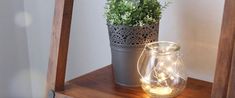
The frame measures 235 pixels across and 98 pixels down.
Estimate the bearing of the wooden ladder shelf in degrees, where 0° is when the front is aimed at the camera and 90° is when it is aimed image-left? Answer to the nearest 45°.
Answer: approximately 45°
